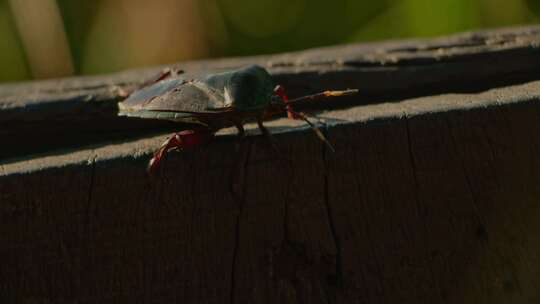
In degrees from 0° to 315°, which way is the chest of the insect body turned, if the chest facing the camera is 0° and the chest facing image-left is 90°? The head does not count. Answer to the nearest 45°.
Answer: approximately 270°
